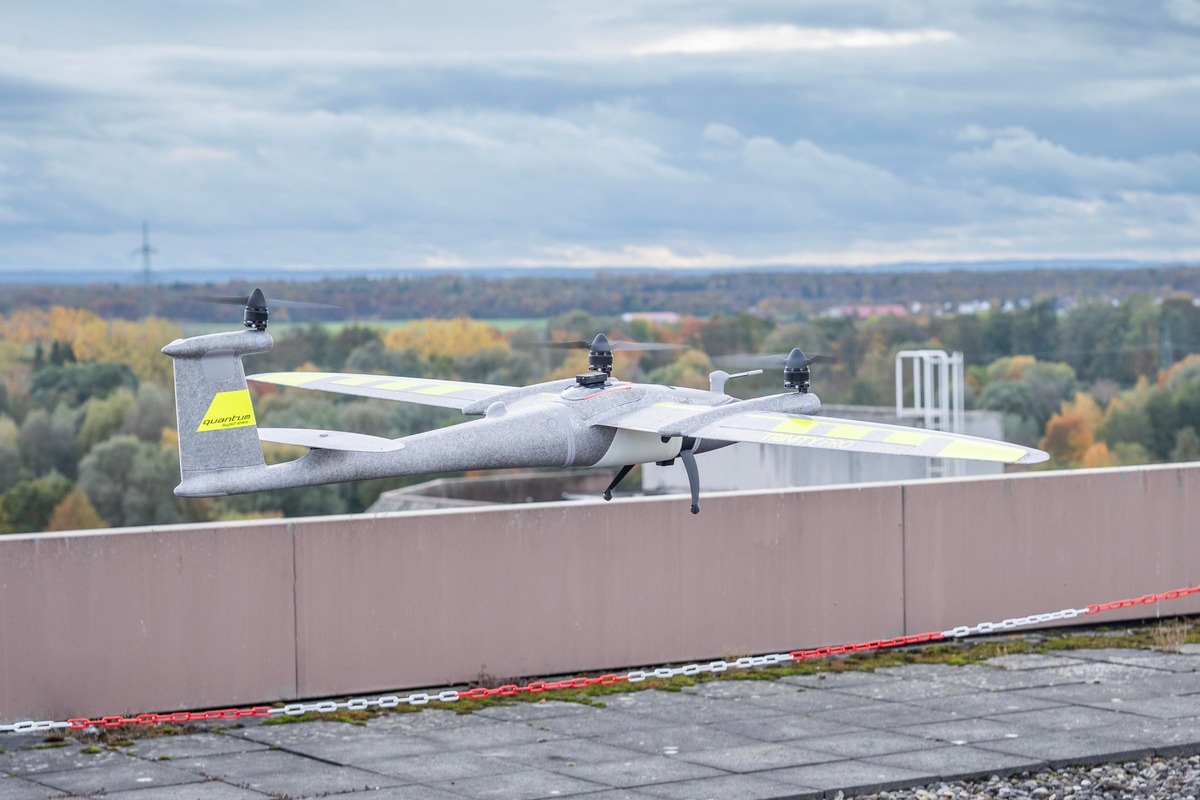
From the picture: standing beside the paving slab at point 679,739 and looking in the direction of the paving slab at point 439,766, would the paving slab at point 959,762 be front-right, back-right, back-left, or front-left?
back-left

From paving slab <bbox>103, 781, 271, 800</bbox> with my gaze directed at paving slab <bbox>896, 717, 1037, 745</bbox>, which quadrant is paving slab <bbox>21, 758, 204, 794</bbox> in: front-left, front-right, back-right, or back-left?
back-left

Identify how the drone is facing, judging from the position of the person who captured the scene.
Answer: facing away from the viewer and to the right of the viewer

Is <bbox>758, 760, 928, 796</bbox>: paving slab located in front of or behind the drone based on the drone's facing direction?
in front

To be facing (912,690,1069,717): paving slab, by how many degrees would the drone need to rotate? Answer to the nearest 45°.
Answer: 0° — it already faces it

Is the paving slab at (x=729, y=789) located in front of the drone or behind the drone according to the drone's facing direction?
in front

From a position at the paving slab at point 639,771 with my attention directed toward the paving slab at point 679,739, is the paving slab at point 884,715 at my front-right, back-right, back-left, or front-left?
front-right

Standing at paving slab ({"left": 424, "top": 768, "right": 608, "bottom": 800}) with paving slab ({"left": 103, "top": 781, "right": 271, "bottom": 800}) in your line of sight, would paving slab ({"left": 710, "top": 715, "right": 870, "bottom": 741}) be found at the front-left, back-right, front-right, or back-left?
back-right
